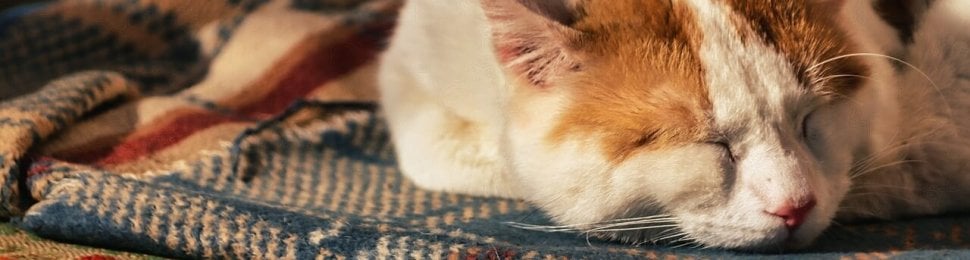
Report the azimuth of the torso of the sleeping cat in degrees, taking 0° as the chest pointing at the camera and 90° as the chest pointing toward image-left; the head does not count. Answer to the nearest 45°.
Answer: approximately 315°
